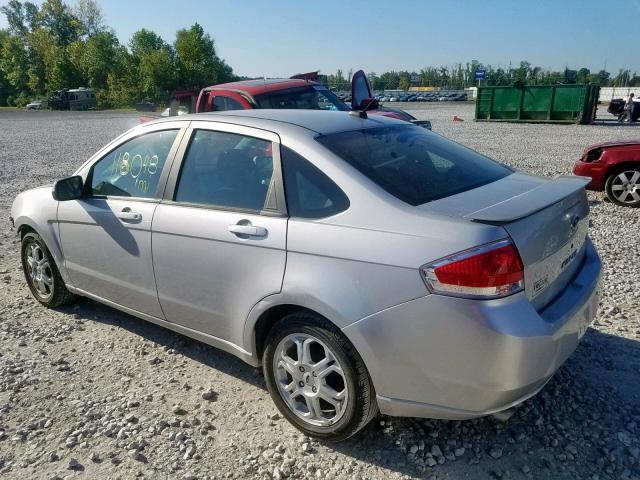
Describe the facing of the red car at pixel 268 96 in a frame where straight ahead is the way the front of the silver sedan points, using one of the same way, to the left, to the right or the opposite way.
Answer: the opposite way

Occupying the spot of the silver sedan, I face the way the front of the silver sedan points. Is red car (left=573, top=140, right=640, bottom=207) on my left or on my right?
on my right

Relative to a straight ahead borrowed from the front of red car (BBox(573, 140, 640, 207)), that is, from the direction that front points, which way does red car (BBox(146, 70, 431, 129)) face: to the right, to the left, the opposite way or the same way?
the opposite way

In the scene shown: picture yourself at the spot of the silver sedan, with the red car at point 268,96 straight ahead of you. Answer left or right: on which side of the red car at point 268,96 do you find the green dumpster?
right

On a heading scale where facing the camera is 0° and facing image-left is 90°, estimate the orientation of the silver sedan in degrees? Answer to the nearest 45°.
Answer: approximately 135°

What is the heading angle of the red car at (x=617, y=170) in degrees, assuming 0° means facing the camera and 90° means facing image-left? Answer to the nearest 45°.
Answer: approximately 90°

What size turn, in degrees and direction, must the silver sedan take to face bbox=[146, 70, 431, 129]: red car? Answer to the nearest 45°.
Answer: approximately 45° to its right

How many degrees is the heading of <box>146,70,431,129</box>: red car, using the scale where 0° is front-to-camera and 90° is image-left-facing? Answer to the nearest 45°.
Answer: approximately 315°

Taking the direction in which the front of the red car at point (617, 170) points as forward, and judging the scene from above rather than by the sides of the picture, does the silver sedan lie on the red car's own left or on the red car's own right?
on the red car's own left

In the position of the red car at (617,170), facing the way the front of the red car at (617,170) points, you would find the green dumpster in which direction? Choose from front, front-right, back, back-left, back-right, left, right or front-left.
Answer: right

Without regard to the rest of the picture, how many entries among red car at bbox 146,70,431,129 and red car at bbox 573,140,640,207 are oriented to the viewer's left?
1
